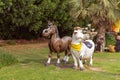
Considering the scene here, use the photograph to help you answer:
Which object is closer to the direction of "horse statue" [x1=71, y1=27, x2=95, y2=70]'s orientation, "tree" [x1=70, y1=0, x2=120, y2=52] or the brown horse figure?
the brown horse figure

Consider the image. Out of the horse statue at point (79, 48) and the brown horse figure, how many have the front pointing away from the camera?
0

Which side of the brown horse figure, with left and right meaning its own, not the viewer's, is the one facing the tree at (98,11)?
back

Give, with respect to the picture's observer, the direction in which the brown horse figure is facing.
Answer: facing the viewer and to the left of the viewer

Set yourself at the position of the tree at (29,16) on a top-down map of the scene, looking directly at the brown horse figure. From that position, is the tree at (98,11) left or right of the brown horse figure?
left

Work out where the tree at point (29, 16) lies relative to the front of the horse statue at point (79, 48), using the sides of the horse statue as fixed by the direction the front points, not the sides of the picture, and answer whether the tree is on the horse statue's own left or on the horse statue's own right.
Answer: on the horse statue's own right

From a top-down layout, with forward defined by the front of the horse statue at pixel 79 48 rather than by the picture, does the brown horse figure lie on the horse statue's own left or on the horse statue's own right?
on the horse statue's own right

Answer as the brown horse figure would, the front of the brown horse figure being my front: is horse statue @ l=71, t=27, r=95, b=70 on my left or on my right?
on my left

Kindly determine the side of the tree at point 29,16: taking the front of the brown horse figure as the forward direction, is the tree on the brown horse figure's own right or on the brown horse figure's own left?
on the brown horse figure's own right

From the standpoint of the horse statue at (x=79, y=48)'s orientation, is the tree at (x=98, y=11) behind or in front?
behind
